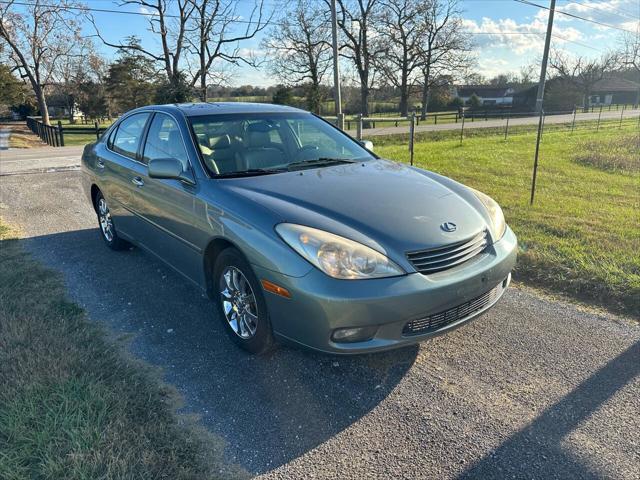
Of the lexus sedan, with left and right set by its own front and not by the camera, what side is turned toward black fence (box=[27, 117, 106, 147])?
back

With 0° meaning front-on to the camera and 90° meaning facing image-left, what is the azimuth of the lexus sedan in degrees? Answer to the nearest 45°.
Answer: approximately 315°
